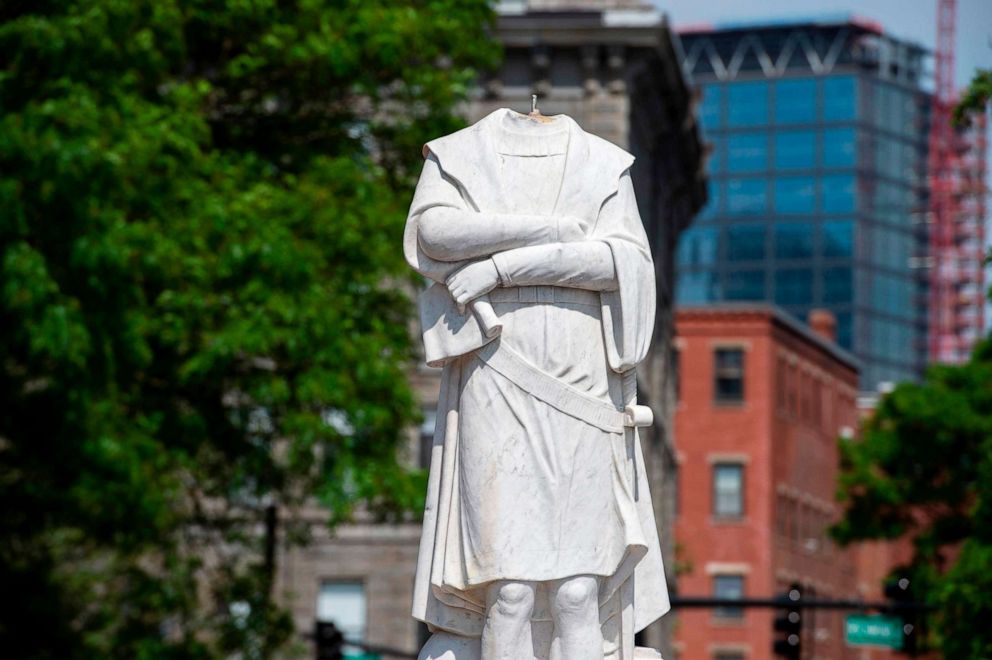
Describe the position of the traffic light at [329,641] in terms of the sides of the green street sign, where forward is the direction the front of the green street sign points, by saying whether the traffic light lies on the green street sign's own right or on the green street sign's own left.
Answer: on the green street sign's own right

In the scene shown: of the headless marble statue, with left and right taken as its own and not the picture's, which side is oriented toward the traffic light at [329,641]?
back

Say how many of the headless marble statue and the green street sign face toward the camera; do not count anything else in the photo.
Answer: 2

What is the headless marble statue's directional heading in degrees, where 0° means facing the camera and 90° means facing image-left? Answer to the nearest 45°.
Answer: approximately 0°

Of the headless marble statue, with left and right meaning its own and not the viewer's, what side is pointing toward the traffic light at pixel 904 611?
back

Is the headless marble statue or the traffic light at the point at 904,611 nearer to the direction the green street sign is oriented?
the headless marble statue

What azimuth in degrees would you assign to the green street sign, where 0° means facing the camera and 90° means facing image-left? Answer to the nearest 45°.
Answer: approximately 0°

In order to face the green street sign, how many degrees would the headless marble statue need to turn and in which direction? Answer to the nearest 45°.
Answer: approximately 180°

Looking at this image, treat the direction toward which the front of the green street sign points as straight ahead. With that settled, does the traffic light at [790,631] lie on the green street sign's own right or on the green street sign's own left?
on the green street sign's own right
